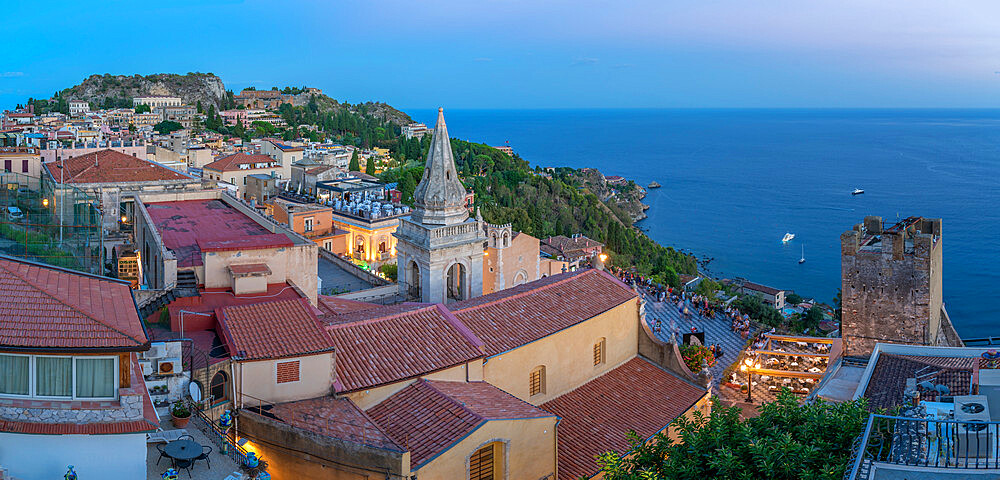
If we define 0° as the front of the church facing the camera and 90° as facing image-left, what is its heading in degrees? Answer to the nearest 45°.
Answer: approximately 225°

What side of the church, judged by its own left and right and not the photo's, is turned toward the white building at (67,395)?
back

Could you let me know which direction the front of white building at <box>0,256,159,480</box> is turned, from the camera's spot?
facing the viewer

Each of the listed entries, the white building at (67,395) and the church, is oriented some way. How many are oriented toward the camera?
1

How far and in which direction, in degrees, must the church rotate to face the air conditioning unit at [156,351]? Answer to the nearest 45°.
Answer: approximately 180°

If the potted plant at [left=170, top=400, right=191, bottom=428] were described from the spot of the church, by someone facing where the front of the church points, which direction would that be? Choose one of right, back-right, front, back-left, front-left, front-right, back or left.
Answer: back

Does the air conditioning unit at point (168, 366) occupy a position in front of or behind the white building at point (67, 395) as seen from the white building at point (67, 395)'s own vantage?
behind

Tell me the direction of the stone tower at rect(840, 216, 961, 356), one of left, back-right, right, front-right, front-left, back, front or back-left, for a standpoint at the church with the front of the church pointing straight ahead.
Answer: front

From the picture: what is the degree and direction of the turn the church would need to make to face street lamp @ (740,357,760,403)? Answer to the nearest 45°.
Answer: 0° — it already faces it
